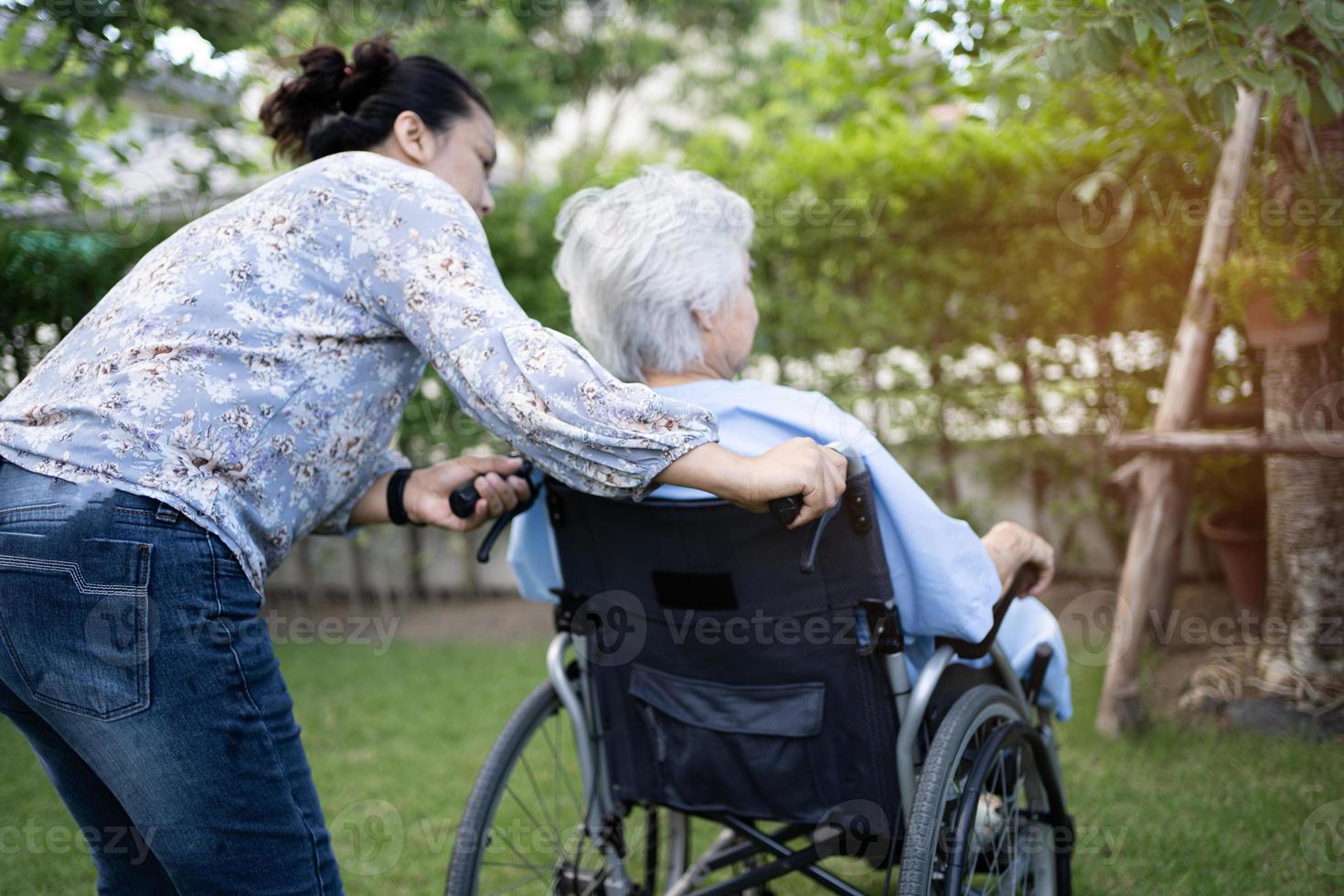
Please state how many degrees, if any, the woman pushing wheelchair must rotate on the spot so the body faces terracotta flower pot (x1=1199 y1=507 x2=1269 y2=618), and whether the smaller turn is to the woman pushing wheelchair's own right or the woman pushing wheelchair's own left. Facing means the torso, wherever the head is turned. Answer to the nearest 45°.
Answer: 0° — they already face it

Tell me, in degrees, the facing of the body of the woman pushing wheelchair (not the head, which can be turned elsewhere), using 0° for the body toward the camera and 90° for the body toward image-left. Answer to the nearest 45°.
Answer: approximately 225°

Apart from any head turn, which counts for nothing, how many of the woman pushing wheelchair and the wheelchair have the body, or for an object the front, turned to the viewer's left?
0

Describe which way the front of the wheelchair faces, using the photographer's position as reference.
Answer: facing away from the viewer and to the right of the viewer

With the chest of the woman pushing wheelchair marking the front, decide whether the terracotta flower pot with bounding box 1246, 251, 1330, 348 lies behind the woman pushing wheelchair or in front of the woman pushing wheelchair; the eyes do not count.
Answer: in front
